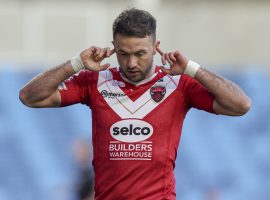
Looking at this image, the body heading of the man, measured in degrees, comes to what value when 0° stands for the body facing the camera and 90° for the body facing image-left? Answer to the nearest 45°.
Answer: approximately 0°
